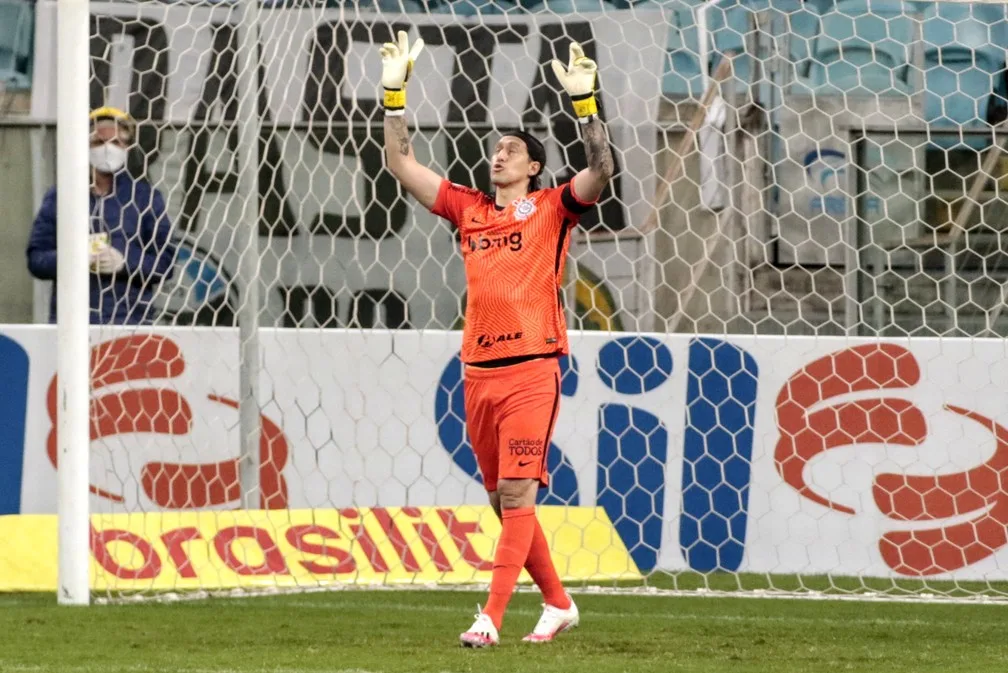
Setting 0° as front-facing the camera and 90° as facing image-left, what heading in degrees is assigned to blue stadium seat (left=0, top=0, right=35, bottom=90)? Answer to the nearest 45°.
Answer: approximately 0°

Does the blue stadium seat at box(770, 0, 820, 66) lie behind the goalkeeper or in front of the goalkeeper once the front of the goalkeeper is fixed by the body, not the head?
behind

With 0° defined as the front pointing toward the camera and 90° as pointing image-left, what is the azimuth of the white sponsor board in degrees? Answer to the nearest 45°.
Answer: approximately 0°

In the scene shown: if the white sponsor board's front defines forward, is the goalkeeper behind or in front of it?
in front

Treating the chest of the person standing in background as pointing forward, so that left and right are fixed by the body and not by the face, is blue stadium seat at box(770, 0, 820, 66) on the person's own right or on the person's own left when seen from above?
on the person's own left

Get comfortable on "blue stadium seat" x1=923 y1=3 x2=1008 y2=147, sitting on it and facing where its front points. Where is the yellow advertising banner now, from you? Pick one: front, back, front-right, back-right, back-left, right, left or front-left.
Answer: front-right

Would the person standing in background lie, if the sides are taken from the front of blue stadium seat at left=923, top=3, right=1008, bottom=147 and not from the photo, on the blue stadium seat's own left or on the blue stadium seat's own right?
on the blue stadium seat's own right

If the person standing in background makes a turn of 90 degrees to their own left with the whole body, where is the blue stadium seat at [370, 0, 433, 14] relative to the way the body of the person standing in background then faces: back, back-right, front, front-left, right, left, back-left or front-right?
front
